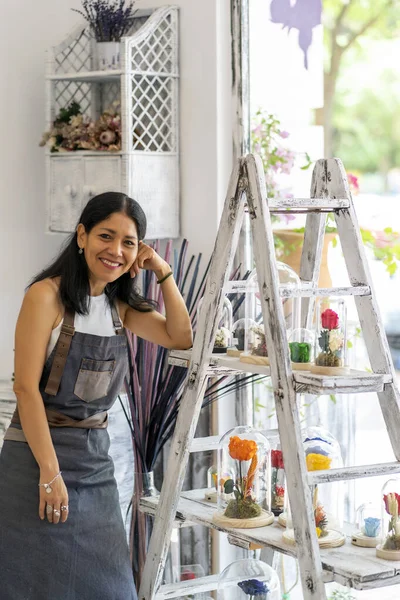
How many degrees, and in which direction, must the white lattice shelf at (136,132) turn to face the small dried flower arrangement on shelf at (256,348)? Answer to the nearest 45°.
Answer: approximately 45° to its left

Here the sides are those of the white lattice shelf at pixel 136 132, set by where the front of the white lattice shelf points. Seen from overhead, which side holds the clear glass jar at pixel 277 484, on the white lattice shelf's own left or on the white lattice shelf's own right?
on the white lattice shelf's own left

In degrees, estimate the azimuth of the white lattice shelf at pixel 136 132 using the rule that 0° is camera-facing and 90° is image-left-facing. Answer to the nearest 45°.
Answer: approximately 45°

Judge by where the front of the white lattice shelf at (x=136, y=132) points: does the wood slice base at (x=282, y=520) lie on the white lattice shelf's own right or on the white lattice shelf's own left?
on the white lattice shelf's own left

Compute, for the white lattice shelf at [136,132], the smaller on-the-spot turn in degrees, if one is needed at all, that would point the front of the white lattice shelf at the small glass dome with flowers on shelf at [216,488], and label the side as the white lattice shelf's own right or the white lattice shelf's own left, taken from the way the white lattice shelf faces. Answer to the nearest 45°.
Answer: approximately 45° to the white lattice shelf's own left

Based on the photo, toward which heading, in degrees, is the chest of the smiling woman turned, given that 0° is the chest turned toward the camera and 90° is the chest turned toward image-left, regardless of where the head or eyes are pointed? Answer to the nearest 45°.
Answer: approximately 315°

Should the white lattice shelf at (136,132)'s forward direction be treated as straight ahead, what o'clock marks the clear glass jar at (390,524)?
The clear glass jar is roughly at 10 o'clock from the white lattice shelf.

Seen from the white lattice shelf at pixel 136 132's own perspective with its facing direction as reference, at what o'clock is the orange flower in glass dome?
The orange flower in glass dome is roughly at 10 o'clock from the white lattice shelf.
